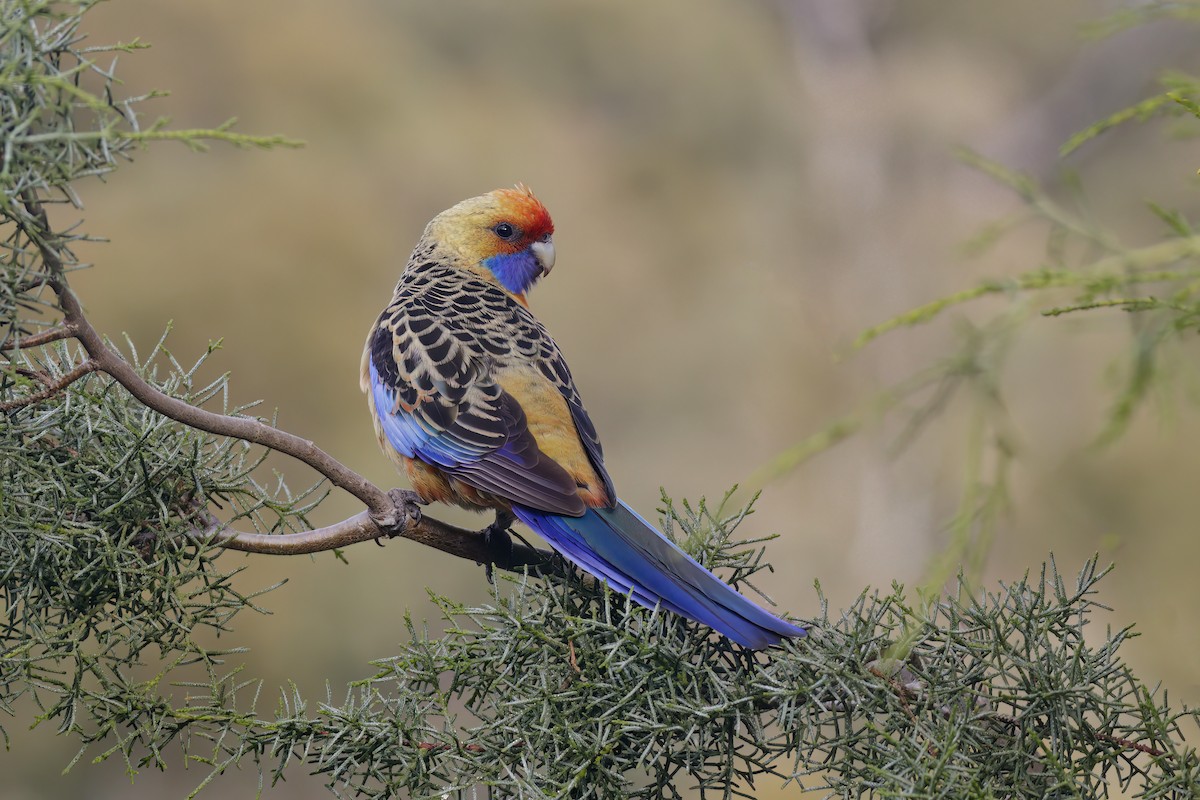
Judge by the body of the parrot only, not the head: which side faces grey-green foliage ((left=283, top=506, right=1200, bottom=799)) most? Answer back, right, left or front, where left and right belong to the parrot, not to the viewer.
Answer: back

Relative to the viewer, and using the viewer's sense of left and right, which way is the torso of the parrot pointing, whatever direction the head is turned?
facing away from the viewer and to the left of the viewer
